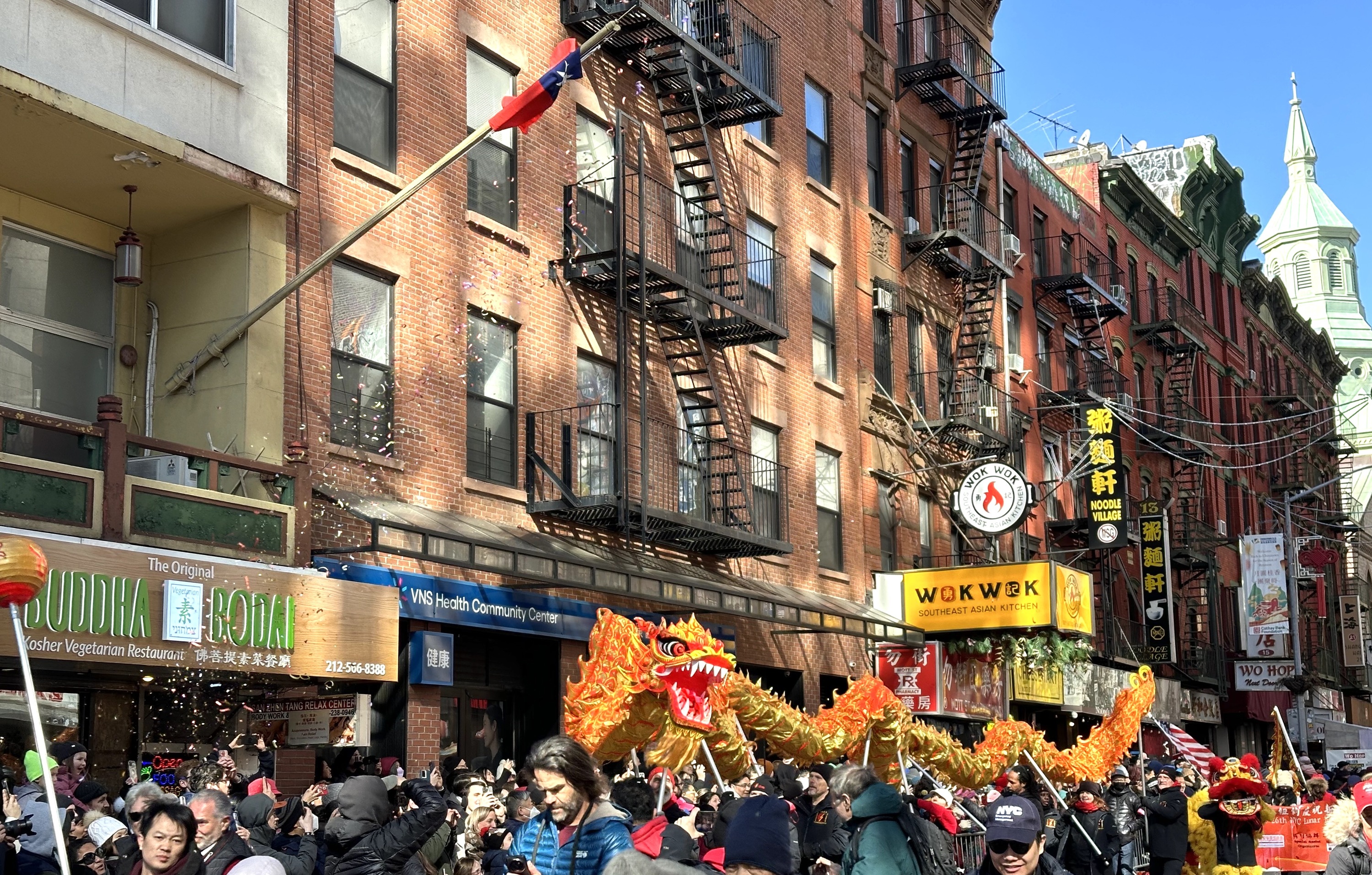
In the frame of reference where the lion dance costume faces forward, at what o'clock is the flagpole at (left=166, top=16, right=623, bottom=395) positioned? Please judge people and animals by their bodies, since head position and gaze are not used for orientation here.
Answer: The flagpole is roughly at 2 o'clock from the lion dance costume.

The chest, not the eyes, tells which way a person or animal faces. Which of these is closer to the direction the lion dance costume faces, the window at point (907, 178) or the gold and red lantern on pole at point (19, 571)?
the gold and red lantern on pole

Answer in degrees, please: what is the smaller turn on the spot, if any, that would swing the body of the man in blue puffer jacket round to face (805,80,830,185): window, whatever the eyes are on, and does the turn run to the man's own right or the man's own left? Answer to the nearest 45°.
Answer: approximately 135° to the man's own right

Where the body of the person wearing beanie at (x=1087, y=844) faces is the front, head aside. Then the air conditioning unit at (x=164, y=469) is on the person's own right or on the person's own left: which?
on the person's own right

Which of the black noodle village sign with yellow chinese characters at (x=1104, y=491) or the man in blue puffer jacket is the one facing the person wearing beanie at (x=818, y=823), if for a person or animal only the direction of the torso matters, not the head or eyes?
the black noodle village sign with yellow chinese characters

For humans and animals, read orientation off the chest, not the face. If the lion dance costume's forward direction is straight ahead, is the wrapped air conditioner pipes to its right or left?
on its right

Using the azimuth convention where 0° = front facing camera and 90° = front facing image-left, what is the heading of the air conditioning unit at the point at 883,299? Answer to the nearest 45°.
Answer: approximately 315°

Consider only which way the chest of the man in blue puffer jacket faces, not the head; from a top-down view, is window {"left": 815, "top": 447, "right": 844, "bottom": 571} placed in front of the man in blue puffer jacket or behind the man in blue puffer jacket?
behind
